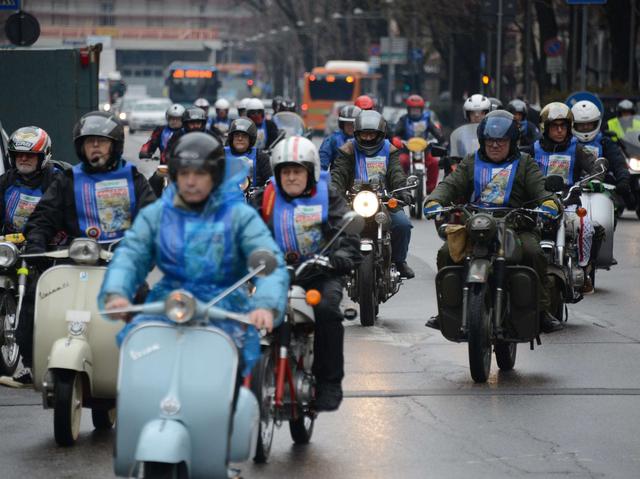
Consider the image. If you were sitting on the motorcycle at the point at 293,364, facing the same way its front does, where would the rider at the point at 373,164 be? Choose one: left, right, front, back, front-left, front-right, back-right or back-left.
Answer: back

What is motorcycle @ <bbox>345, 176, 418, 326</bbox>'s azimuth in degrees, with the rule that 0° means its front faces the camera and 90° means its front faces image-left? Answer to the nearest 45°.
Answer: approximately 0°

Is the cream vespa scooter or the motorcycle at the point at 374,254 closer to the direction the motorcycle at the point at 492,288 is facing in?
the cream vespa scooter

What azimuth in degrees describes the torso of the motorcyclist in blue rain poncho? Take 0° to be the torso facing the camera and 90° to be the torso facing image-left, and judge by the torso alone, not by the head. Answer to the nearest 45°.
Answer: approximately 0°

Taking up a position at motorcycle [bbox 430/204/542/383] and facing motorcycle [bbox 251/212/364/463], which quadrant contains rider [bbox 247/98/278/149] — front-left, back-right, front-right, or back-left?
back-right

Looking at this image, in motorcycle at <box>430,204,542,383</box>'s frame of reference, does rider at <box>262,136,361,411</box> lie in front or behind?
in front
